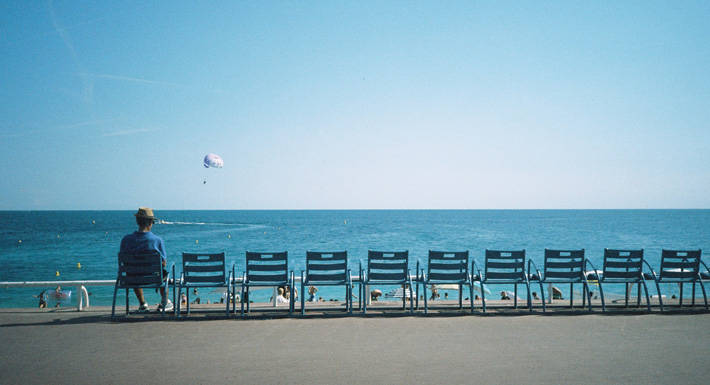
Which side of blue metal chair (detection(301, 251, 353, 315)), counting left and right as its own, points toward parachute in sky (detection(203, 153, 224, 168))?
front

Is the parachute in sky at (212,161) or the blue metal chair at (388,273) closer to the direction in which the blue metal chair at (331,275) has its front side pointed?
the parachute in sky

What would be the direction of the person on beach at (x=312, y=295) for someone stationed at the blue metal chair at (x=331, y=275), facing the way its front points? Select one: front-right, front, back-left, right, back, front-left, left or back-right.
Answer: front

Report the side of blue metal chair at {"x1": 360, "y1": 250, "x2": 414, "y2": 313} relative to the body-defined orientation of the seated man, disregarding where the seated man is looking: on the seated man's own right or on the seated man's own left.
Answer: on the seated man's own right

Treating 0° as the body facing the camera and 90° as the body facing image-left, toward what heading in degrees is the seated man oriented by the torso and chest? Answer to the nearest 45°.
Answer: approximately 180°

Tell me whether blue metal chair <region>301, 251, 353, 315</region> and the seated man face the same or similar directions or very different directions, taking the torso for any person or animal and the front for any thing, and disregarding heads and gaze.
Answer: same or similar directions

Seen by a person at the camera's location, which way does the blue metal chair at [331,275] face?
facing away from the viewer

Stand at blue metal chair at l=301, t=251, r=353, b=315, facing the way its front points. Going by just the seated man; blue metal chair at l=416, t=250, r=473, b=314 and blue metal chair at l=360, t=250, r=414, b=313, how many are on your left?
1

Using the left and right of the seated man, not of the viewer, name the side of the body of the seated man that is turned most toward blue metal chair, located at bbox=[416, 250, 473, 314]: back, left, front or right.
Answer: right

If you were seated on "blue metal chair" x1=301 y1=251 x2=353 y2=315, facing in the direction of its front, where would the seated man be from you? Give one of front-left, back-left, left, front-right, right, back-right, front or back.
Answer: left

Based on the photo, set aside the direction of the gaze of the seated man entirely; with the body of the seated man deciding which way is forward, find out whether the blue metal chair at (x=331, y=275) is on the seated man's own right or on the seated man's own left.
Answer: on the seated man's own right

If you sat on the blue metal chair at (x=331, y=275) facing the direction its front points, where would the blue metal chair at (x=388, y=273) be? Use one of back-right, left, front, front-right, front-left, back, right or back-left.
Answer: right

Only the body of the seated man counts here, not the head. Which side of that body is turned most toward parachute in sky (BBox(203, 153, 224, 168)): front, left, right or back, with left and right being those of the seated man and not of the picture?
front

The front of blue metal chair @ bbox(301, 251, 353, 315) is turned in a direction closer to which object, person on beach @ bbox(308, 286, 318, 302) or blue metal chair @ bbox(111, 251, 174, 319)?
the person on beach
